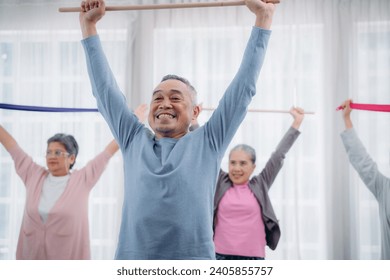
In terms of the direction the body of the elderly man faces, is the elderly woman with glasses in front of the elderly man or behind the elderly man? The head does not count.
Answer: behind

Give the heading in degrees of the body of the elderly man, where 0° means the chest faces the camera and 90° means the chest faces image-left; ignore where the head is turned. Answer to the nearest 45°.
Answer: approximately 0°
